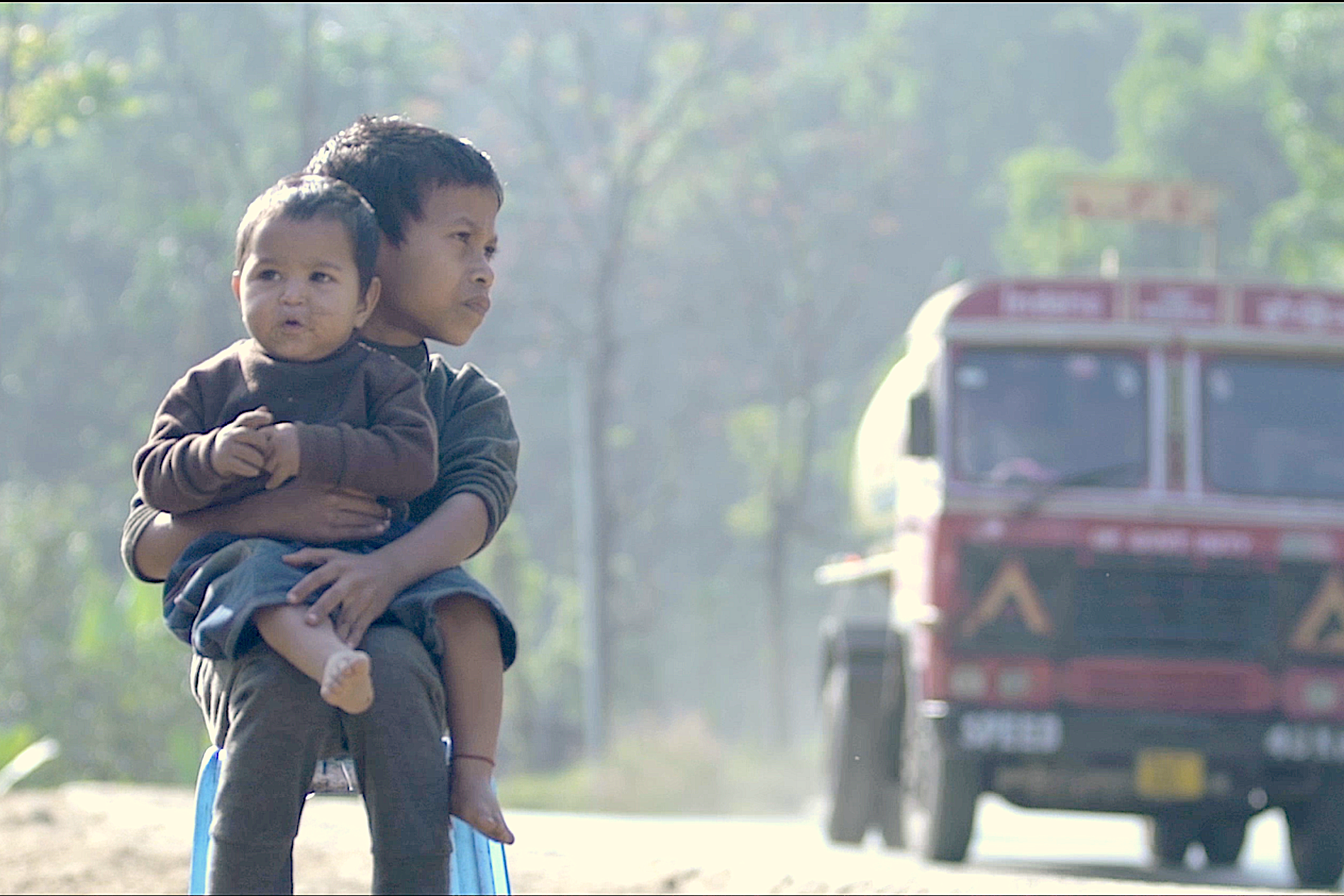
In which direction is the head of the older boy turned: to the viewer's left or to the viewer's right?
to the viewer's right

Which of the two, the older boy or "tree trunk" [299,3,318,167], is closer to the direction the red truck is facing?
the older boy

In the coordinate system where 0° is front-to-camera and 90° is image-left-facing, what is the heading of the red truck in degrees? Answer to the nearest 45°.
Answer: approximately 0°

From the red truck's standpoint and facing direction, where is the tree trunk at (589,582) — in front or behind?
behind

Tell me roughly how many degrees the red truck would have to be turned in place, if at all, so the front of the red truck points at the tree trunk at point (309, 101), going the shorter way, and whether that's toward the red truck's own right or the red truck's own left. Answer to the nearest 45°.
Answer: approximately 135° to the red truck's own right

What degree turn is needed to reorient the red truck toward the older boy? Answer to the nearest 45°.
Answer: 0° — it already faces them
